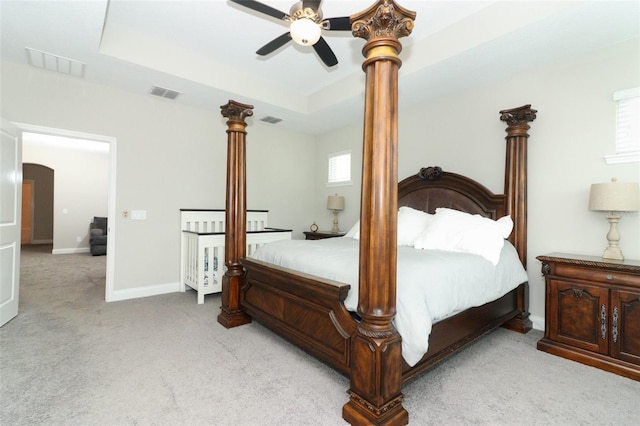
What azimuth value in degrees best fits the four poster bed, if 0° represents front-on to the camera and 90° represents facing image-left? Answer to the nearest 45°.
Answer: approximately 45°

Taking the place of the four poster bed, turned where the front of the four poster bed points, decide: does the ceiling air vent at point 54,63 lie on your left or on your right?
on your right

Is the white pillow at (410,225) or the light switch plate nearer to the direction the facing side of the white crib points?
the white pillow

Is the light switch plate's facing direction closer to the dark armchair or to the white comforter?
the white comforter

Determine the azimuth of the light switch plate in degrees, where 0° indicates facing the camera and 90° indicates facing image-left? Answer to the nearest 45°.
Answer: approximately 0°

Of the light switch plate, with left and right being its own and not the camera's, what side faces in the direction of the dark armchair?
back

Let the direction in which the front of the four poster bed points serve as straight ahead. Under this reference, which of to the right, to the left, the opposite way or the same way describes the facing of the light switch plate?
to the left

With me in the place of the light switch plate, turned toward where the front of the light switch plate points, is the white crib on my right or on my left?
on my left

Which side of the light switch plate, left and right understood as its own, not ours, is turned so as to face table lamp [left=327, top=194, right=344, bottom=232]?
left

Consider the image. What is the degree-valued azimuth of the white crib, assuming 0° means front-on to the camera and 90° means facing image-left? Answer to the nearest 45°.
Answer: approximately 315°
